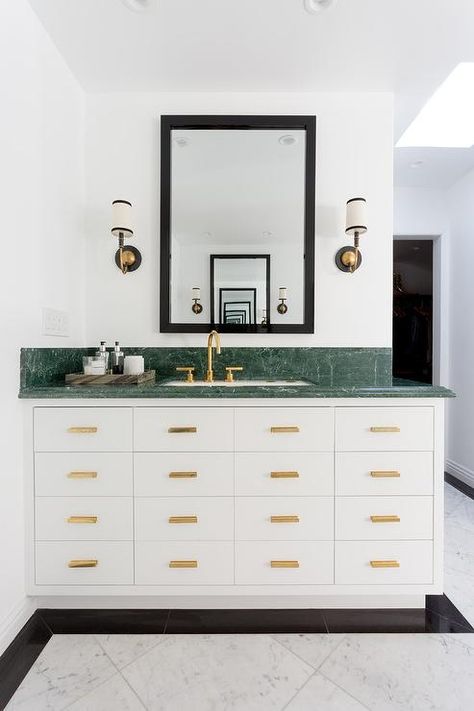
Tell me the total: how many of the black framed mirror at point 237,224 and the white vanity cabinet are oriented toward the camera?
2

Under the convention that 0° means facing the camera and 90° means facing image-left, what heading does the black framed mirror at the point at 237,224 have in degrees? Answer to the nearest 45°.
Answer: approximately 0°
